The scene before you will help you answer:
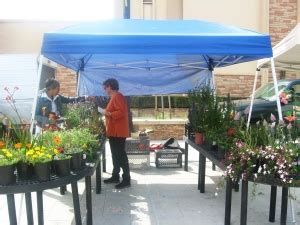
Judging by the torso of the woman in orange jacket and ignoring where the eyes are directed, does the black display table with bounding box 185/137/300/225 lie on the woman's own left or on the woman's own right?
on the woman's own left

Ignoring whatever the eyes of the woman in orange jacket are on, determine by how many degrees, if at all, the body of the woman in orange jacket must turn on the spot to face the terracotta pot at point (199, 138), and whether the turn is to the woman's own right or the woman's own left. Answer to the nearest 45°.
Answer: approximately 180°

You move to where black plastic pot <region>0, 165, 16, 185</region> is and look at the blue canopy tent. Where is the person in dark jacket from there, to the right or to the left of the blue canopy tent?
left

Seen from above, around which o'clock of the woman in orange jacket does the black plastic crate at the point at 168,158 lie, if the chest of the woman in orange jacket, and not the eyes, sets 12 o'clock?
The black plastic crate is roughly at 4 o'clock from the woman in orange jacket.

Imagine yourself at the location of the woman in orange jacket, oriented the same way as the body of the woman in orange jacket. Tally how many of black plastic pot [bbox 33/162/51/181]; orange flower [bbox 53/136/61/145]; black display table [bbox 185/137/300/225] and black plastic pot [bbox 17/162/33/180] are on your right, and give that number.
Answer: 0

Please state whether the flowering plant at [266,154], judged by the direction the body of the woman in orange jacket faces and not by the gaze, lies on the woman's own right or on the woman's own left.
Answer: on the woman's own left

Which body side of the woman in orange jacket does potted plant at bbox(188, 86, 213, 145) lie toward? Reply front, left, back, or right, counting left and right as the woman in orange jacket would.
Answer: back

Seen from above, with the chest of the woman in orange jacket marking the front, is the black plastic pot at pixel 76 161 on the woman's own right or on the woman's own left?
on the woman's own left

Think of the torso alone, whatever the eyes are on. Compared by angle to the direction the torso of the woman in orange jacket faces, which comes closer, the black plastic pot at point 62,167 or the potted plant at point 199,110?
the black plastic pot

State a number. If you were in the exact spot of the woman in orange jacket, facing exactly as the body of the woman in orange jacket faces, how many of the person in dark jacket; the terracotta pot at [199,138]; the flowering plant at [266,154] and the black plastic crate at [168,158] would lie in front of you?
1

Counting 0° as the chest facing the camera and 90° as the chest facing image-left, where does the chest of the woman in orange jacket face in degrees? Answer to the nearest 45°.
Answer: approximately 90°

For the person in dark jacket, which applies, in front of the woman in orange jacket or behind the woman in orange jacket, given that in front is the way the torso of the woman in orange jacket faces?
in front

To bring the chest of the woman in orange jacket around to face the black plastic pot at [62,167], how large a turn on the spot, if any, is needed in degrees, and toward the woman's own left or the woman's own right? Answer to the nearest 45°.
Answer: approximately 90° to the woman's own left

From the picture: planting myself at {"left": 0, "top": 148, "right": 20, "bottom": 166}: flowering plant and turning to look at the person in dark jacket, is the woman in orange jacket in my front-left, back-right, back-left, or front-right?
front-right
